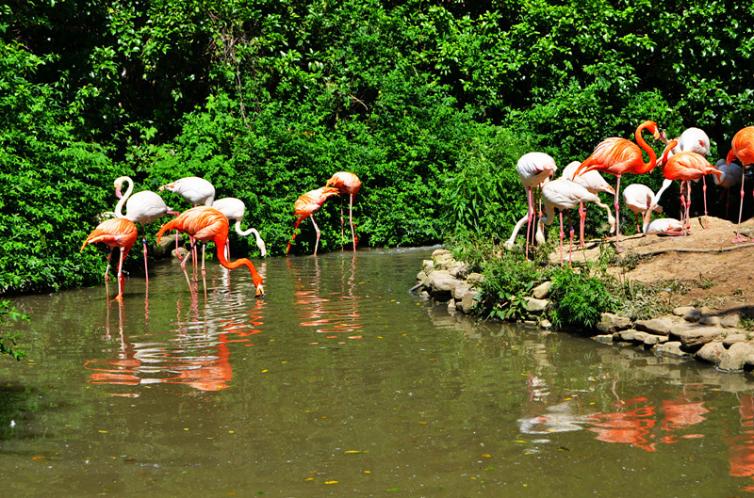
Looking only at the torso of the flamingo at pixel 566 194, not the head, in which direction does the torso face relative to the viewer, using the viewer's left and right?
facing to the right of the viewer

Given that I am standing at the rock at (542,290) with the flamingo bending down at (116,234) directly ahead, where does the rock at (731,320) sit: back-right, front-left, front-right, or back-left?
back-left

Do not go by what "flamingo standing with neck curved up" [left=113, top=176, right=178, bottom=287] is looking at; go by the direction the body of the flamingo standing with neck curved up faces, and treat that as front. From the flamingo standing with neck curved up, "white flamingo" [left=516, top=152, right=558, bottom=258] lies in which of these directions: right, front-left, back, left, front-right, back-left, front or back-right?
back-left

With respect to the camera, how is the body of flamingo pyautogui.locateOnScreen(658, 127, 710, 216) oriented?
to the viewer's left

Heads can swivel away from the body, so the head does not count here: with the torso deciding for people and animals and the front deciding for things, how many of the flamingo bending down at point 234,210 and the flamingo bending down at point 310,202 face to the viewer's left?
1

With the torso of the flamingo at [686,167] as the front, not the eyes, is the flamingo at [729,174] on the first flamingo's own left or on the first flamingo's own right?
on the first flamingo's own right

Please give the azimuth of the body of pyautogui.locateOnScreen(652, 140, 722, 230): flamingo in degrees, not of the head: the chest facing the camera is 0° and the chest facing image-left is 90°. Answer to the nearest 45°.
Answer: approximately 90°

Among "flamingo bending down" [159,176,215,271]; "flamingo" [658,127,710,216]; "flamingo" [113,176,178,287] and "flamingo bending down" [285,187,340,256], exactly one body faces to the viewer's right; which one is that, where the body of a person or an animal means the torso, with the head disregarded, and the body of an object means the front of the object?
"flamingo bending down" [159,176,215,271]

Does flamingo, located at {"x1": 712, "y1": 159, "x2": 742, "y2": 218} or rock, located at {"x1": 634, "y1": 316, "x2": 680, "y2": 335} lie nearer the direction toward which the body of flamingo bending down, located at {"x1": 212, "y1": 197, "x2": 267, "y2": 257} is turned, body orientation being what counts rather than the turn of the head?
the flamingo

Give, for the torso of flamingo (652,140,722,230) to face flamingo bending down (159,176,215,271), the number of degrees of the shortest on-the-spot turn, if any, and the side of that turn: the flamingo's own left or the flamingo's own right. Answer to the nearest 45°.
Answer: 0° — it already faces it

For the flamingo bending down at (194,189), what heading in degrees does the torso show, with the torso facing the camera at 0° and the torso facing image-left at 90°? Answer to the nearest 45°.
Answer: approximately 270°

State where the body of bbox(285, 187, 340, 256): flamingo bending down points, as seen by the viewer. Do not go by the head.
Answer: to the viewer's left
